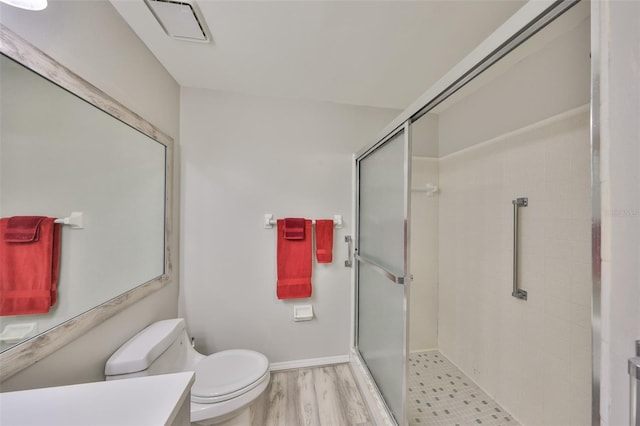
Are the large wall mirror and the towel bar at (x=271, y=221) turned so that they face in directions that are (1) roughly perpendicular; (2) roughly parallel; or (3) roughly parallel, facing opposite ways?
roughly perpendicular

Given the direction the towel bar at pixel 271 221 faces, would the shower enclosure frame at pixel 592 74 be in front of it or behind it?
in front

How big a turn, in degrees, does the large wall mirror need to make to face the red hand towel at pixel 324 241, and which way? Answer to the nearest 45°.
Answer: approximately 45° to its left

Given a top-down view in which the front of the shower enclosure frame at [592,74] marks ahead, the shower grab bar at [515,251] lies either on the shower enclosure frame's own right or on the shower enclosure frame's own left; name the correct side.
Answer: on the shower enclosure frame's own right

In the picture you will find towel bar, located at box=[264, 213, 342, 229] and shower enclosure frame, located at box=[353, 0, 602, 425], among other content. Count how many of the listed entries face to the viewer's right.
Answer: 0

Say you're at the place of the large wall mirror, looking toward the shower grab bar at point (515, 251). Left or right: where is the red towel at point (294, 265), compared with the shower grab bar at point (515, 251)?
left

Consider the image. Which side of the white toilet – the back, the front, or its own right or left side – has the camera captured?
right

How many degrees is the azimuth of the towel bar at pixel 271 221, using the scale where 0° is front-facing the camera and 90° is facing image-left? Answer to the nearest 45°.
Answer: approximately 0°

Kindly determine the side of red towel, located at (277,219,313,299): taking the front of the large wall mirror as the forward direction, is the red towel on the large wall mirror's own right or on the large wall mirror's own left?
on the large wall mirror's own left

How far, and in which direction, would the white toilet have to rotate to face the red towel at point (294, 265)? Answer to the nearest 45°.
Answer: approximately 45° to its left

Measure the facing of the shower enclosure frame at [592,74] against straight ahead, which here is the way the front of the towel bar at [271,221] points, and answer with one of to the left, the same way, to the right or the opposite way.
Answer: to the right

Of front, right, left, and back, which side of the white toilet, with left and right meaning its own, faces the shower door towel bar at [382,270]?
front
